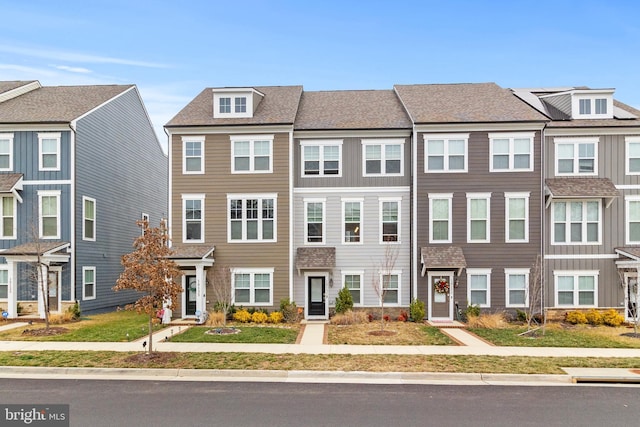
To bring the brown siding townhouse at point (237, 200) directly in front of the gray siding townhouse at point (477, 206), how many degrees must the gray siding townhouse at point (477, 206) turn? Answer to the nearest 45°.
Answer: approximately 90° to its right

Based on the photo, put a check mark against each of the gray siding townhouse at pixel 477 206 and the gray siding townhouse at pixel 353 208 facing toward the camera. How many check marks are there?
2

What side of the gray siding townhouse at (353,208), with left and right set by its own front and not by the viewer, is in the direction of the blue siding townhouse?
right

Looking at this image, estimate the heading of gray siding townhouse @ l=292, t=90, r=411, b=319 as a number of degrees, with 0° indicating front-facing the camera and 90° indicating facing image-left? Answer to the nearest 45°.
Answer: approximately 0°
